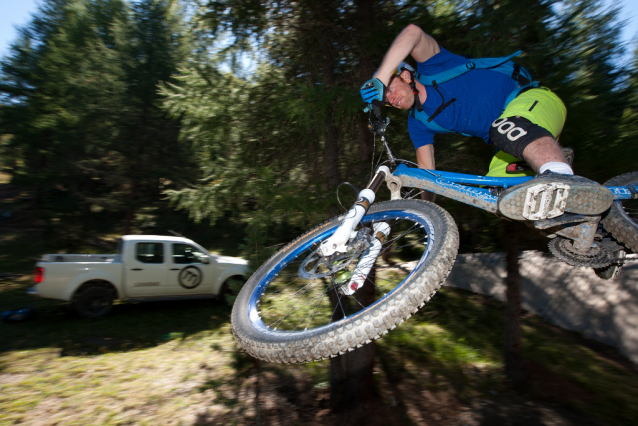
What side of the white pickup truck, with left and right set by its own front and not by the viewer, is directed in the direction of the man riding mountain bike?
right

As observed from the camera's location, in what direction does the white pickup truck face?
facing to the right of the viewer

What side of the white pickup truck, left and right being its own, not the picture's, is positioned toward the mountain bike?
right
